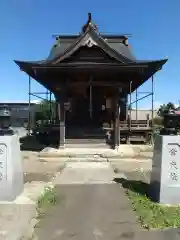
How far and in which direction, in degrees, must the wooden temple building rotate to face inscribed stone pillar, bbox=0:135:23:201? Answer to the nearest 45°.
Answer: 0° — it already faces it

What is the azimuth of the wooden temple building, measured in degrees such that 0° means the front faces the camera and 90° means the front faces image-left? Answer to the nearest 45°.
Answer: approximately 0°
